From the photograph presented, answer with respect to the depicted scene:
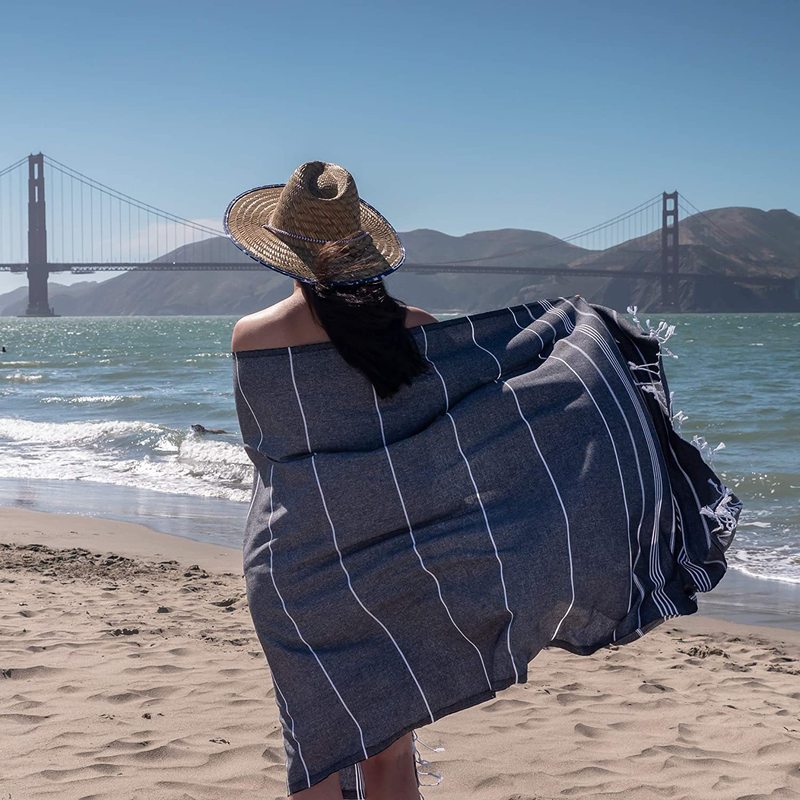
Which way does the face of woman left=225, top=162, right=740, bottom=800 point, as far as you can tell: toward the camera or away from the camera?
away from the camera

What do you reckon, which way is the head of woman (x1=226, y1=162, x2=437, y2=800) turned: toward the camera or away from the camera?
away from the camera

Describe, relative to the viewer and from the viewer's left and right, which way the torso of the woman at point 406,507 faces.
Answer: facing away from the viewer
